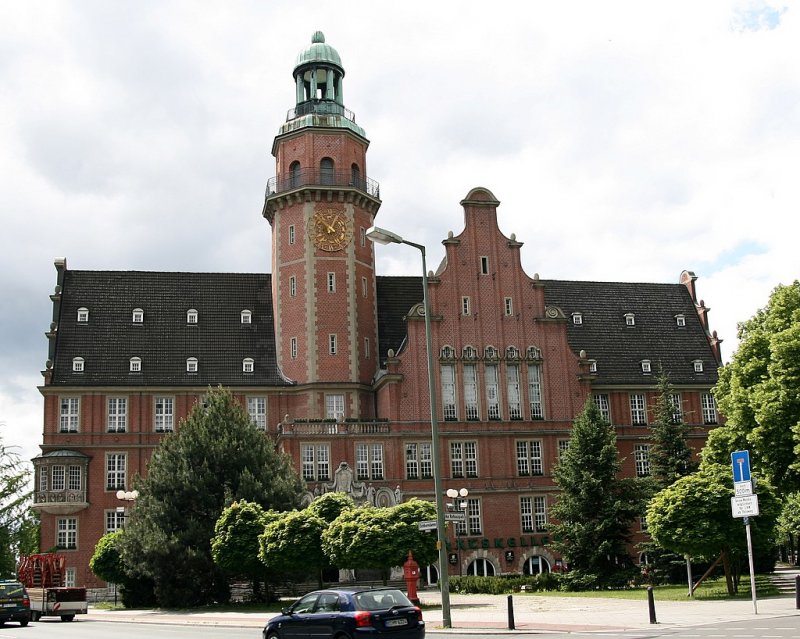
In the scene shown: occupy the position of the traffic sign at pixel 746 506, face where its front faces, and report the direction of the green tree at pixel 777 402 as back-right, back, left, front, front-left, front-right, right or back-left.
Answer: back

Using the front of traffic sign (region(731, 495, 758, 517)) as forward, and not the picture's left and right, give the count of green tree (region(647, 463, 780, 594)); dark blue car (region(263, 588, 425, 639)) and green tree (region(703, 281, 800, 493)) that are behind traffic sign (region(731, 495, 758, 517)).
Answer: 2

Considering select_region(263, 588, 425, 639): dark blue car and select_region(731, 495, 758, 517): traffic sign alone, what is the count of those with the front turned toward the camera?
1

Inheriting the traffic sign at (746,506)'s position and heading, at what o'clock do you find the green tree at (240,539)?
The green tree is roughly at 4 o'clock from the traffic sign.

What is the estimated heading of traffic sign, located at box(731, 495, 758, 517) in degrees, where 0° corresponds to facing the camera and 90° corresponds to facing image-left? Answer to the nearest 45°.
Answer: approximately 0°

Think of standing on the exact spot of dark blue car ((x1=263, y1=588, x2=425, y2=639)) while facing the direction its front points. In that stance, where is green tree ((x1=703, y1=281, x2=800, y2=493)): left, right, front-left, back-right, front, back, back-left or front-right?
right

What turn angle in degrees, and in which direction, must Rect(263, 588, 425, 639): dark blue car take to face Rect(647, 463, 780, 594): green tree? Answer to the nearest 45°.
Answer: approximately 90° to its right

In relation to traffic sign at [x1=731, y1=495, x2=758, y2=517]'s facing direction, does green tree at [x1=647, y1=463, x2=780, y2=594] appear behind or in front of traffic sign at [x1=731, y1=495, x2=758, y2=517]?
behind

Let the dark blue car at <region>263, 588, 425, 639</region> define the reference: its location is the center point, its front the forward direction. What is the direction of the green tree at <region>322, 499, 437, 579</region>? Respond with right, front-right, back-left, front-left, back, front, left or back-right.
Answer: front-right

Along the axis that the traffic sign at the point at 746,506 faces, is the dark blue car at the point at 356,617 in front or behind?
in front

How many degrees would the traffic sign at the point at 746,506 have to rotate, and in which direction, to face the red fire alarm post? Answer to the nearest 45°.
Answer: approximately 135° to its right

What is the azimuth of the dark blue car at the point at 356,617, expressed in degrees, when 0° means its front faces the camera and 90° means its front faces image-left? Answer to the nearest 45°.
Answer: approximately 135°

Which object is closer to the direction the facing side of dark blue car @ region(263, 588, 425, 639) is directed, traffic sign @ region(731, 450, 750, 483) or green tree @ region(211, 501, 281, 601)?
the green tree
